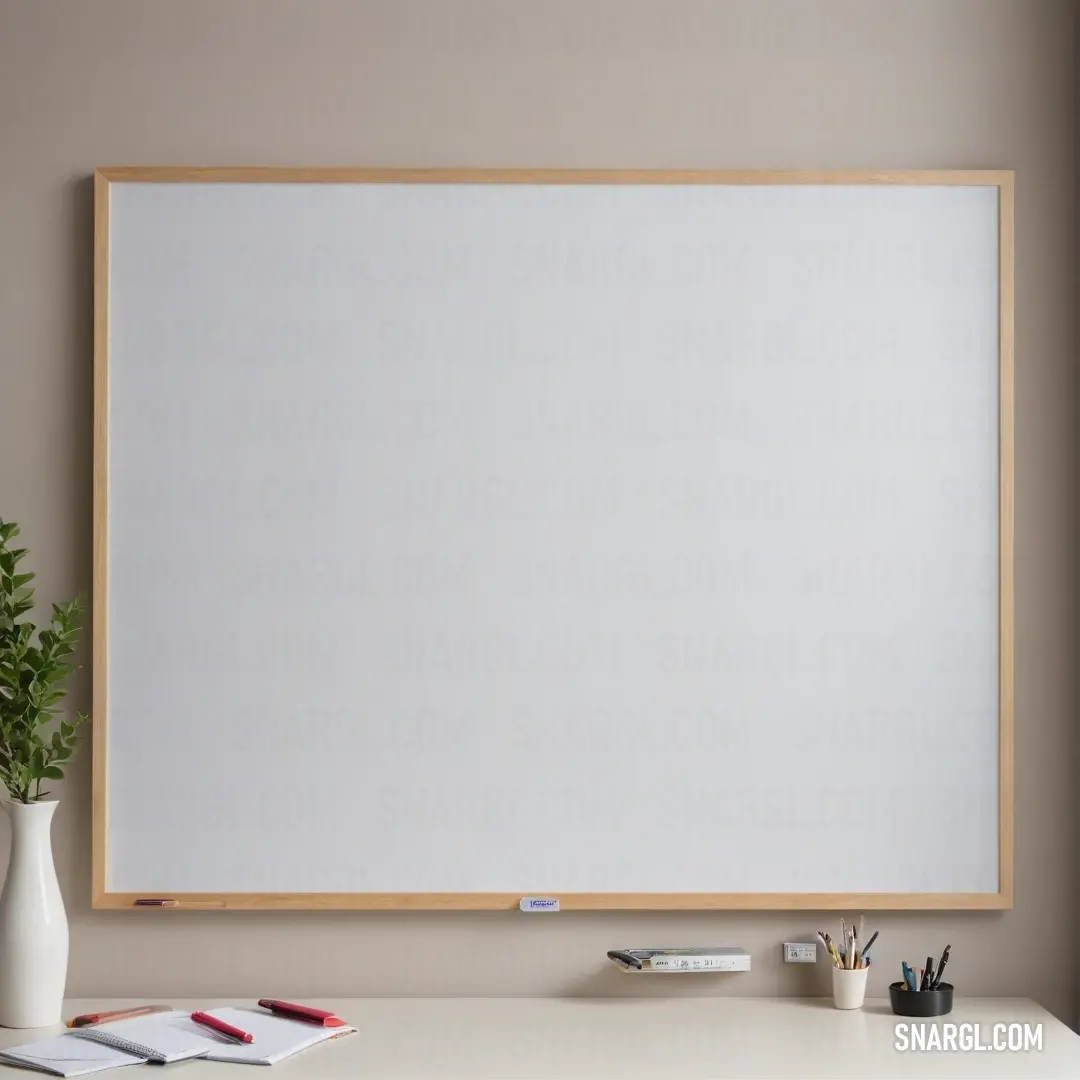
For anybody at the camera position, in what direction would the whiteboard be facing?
facing the viewer

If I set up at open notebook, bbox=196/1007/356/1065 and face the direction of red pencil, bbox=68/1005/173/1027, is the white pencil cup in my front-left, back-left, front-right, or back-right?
back-right
